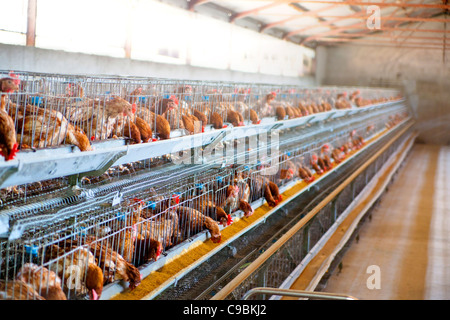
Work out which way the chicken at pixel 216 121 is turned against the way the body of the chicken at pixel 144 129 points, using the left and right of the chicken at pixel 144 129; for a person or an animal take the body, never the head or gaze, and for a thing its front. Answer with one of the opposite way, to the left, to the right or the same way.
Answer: the same way

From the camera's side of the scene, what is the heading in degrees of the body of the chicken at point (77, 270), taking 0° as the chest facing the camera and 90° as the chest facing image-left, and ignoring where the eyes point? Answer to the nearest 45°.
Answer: approximately 315°

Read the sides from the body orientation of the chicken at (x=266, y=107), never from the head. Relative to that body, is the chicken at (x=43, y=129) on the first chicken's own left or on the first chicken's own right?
on the first chicken's own right

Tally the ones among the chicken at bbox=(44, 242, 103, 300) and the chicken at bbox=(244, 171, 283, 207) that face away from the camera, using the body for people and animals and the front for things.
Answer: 0

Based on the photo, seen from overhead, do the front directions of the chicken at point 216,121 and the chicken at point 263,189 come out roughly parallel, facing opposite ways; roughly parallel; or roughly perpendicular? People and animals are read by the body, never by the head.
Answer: roughly parallel

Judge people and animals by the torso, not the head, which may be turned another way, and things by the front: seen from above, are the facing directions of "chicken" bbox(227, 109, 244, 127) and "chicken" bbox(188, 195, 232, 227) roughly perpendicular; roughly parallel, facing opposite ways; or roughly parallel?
roughly parallel

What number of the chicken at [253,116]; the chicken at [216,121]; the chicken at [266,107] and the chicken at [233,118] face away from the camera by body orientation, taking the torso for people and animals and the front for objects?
0

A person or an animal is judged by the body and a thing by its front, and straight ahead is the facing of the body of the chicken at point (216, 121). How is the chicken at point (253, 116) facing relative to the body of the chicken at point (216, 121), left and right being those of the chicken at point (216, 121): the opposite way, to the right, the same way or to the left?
the same way

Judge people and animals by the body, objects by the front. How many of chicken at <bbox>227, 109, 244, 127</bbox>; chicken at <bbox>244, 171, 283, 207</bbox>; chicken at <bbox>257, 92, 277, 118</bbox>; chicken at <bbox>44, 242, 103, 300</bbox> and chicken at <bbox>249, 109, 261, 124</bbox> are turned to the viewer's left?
0

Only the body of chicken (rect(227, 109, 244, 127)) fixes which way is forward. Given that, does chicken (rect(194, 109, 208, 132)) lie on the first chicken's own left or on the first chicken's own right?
on the first chicken's own right

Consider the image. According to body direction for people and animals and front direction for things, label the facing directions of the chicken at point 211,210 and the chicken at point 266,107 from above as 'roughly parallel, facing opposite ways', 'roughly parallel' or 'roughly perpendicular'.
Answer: roughly parallel

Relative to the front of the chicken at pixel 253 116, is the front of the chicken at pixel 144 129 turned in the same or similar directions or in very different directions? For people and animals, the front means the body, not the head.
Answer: same or similar directions

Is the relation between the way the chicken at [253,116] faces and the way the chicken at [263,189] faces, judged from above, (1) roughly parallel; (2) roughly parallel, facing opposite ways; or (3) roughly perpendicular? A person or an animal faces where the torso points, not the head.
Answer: roughly parallel

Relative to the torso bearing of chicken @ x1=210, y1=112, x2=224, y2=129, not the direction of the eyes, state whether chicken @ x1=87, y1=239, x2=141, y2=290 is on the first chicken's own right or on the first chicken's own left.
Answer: on the first chicken's own right
